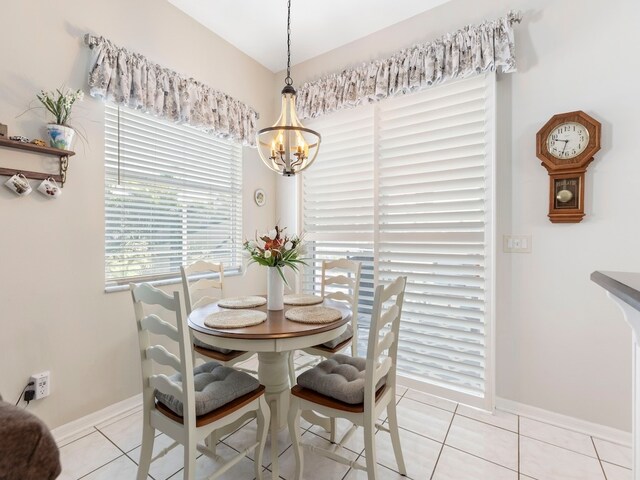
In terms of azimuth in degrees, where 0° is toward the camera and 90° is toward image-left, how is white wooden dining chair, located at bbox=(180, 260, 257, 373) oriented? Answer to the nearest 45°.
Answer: approximately 315°

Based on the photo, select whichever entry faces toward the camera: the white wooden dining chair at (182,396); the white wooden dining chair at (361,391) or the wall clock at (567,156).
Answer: the wall clock

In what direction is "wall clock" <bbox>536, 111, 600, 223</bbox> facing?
toward the camera

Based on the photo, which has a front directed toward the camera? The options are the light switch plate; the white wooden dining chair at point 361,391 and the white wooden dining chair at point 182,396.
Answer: the light switch plate

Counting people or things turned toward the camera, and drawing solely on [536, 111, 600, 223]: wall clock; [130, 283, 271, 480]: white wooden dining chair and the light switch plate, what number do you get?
2

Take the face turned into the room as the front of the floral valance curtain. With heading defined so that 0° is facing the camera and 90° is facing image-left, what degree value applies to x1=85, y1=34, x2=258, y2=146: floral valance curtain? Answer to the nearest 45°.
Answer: approximately 315°

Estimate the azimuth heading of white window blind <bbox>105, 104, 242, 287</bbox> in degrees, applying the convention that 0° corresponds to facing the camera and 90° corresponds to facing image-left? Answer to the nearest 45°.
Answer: approximately 315°

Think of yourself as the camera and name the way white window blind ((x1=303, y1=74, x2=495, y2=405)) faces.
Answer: facing the viewer and to the left of the viewer

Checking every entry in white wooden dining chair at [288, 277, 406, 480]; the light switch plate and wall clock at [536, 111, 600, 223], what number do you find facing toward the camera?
2

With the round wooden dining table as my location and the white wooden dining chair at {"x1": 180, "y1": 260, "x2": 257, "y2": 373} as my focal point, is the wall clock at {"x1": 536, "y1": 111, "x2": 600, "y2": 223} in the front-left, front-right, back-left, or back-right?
back-right

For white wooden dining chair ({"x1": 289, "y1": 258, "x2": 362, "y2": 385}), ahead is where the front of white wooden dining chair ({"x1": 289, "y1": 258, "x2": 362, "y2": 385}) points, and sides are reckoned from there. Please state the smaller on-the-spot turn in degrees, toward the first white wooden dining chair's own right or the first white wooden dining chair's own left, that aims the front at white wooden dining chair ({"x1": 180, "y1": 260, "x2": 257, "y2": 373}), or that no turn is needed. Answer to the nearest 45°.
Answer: approximately 45° to the first white wooden dining chair's own right

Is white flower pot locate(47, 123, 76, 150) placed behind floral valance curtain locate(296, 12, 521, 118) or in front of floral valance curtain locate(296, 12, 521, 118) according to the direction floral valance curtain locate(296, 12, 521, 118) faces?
in front

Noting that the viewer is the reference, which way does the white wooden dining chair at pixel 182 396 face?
facing away from the viewer and to the right of the viewer

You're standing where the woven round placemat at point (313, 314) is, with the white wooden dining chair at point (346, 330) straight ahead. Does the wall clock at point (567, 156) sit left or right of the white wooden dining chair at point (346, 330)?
right
